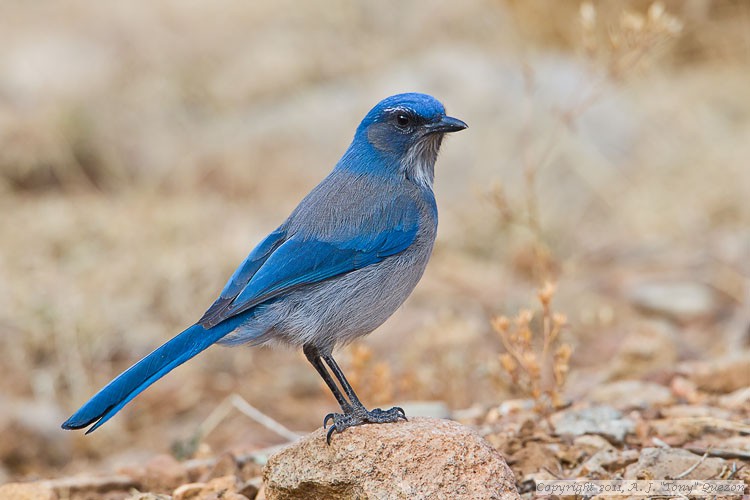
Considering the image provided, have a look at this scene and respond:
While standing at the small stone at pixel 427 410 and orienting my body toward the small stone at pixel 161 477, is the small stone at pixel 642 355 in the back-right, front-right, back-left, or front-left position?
back-right

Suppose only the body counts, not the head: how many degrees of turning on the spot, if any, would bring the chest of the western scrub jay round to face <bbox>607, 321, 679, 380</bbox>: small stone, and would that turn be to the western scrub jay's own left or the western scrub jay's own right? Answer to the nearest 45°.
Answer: approximately 45° to the western scrub jay's own left

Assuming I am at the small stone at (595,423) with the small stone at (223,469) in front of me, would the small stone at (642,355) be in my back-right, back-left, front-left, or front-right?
back-right

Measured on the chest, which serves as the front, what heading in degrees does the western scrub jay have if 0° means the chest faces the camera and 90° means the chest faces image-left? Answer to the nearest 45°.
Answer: approximately 270°

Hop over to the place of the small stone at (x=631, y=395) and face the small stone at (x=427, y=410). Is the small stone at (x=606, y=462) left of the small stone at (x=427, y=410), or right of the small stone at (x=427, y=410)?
left

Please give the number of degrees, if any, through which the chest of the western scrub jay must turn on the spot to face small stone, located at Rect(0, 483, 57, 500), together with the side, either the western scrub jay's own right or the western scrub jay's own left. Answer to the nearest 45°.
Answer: approximately 180°

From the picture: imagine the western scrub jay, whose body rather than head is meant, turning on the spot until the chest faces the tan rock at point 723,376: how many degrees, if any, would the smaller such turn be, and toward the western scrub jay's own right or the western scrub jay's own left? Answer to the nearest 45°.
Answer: approximately 45° to the western scrub jay's own left
